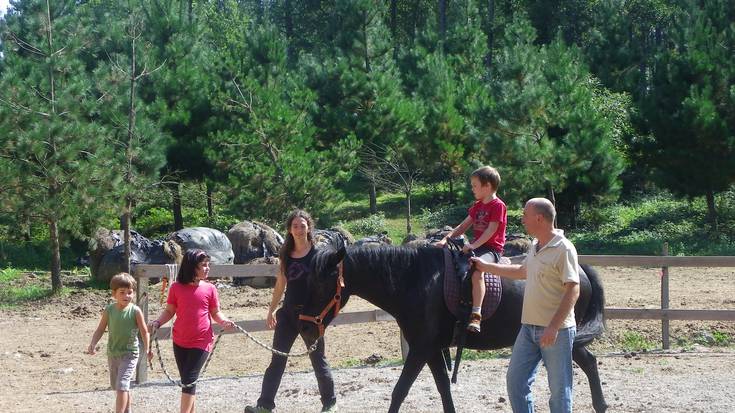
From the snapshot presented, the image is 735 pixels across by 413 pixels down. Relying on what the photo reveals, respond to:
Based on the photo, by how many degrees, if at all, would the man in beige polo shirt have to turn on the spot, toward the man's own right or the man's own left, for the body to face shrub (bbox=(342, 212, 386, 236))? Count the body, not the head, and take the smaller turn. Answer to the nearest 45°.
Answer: approximately 135° to the man's own right

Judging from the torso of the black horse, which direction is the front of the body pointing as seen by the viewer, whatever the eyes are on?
to the viewer's left

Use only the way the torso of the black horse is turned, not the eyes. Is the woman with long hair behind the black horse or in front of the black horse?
in front

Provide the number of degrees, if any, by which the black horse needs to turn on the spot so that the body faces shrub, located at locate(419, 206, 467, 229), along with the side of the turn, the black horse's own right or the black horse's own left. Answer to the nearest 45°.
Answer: approximately 90° to the black horse's own right

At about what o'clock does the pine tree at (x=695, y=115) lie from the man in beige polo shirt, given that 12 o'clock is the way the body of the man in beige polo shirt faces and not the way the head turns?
The pine tree is roughly at 5 o'clock from the man in beige polo shirt.

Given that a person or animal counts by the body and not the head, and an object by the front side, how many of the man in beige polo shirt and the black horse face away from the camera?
0

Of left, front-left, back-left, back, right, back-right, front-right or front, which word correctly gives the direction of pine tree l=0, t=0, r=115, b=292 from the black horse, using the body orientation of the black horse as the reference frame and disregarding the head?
front-right

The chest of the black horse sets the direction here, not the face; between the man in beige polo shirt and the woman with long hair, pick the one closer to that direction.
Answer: the woman with long hair

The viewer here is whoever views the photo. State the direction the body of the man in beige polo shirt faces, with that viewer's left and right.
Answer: facing the viewer and to the left of the viewer

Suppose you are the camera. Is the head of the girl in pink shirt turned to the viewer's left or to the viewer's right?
to the viewer's right

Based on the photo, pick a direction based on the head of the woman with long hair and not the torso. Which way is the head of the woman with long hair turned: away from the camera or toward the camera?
toward the camera

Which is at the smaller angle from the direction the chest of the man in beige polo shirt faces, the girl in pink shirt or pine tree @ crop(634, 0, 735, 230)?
the girl in pink shirt

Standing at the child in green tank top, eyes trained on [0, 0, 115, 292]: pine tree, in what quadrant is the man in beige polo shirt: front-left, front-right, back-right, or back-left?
back-right

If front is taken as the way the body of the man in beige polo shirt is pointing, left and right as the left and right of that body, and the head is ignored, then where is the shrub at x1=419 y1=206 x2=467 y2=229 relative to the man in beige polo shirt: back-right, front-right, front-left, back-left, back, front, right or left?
back-right

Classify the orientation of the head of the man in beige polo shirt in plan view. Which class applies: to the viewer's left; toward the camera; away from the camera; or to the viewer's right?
to the viewer's left
